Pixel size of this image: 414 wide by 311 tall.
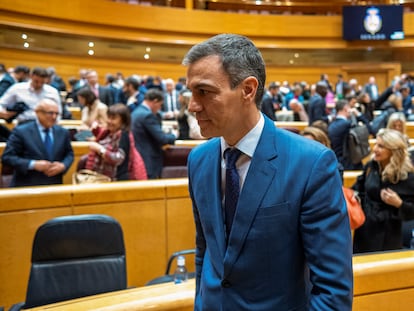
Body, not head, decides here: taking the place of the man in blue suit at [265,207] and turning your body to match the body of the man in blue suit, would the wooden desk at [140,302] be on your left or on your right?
on your right

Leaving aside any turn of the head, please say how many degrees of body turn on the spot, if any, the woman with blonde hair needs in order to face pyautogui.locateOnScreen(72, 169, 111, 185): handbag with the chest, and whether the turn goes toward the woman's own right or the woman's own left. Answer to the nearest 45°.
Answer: approximately 45° to the woman's own right

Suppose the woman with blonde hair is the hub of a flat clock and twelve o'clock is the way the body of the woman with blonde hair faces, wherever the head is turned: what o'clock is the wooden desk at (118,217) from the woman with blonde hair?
The wooden desk is roughly at 1 o'clock from the woman with blonde hair.

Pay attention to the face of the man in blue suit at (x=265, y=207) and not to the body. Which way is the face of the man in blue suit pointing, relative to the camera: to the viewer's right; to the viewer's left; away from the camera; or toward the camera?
to the viewer's left

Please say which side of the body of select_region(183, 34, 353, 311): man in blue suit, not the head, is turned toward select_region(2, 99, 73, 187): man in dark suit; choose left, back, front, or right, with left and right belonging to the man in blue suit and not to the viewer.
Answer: right

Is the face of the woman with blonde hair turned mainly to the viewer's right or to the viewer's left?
to the viewer's left

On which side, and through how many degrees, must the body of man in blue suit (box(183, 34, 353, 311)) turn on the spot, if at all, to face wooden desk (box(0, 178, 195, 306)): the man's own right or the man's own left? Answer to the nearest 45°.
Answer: approximately 90° to the man's own right

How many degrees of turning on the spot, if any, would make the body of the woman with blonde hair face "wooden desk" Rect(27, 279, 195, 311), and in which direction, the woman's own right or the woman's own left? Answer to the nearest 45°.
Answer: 0° — they already face it

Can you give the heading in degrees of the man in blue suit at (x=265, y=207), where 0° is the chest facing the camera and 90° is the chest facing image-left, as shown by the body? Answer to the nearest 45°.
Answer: approximately 45°
